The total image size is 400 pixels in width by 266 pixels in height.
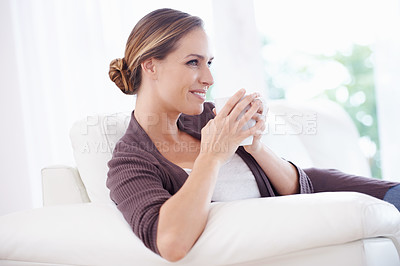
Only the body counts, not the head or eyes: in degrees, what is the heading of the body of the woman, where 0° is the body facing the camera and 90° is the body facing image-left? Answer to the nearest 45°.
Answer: approximately 315°

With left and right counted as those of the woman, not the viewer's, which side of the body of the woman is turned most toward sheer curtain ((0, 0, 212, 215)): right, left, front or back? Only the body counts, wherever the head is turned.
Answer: back
